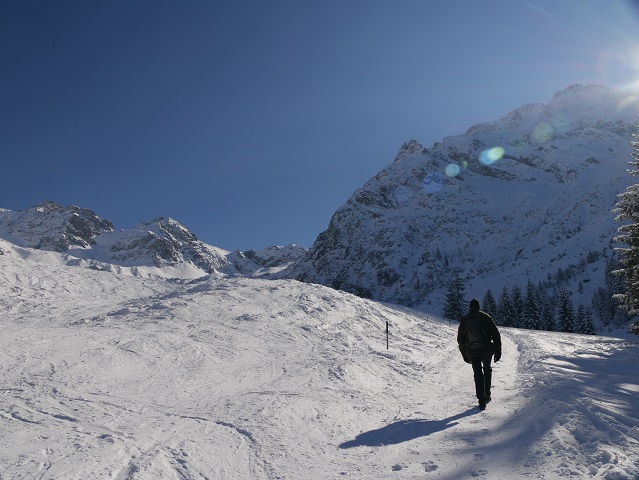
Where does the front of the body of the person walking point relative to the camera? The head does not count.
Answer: away from the camera

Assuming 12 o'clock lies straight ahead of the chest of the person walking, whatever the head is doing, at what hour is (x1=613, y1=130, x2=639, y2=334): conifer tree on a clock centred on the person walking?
The conifer tree is roughly at 1 o'clock from the person walking.
